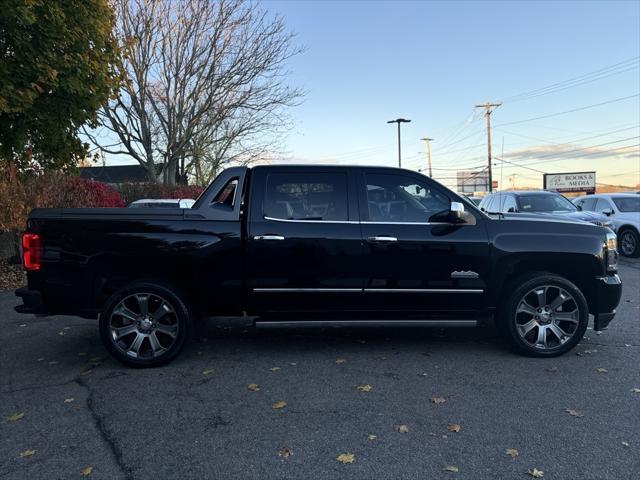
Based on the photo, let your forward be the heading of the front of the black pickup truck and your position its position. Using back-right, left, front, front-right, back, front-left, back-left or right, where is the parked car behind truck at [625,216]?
front-left

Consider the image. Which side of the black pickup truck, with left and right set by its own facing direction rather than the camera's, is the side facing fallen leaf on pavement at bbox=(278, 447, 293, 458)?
right

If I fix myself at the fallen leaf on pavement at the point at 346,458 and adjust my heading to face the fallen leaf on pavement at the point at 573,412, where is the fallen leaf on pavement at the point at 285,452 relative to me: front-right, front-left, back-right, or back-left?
back-left

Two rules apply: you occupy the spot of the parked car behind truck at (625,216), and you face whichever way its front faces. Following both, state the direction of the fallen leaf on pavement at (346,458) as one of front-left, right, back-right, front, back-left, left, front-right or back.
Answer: front-right

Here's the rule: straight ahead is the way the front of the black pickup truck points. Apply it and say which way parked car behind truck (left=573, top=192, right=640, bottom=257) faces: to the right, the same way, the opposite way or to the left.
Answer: to the right

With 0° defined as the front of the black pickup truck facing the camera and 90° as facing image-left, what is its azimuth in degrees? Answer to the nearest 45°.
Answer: approximately 270°

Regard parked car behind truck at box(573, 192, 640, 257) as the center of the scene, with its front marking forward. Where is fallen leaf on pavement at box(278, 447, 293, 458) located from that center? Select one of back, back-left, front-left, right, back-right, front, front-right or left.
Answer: front-right

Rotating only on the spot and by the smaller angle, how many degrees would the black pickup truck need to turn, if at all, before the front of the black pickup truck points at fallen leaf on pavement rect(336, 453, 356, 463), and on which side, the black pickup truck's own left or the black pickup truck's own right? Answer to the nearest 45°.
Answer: approximately 90° to the black pickup truck's own right

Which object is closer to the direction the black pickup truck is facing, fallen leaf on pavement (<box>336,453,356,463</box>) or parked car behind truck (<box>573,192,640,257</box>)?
the parked car behind truck

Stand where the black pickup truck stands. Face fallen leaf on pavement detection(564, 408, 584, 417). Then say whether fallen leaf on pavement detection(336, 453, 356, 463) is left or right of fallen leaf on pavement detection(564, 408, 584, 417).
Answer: right

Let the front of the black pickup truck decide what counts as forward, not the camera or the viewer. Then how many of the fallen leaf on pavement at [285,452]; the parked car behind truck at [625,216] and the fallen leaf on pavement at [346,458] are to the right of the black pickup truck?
2

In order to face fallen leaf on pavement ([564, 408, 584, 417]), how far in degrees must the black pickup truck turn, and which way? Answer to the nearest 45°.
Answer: approximately 45° to its right
